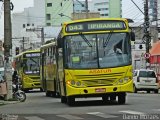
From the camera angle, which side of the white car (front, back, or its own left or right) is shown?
back

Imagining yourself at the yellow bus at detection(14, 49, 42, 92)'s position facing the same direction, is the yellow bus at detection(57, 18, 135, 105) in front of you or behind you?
in front

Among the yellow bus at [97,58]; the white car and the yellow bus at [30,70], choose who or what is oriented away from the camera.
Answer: the white car

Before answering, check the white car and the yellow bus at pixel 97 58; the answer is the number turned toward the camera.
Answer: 1

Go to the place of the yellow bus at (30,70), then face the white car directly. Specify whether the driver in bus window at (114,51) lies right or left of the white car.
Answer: right

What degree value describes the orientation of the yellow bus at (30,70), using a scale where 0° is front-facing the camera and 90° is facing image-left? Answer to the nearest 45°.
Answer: approximately 315°

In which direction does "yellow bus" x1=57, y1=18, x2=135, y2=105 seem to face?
toward the camera
